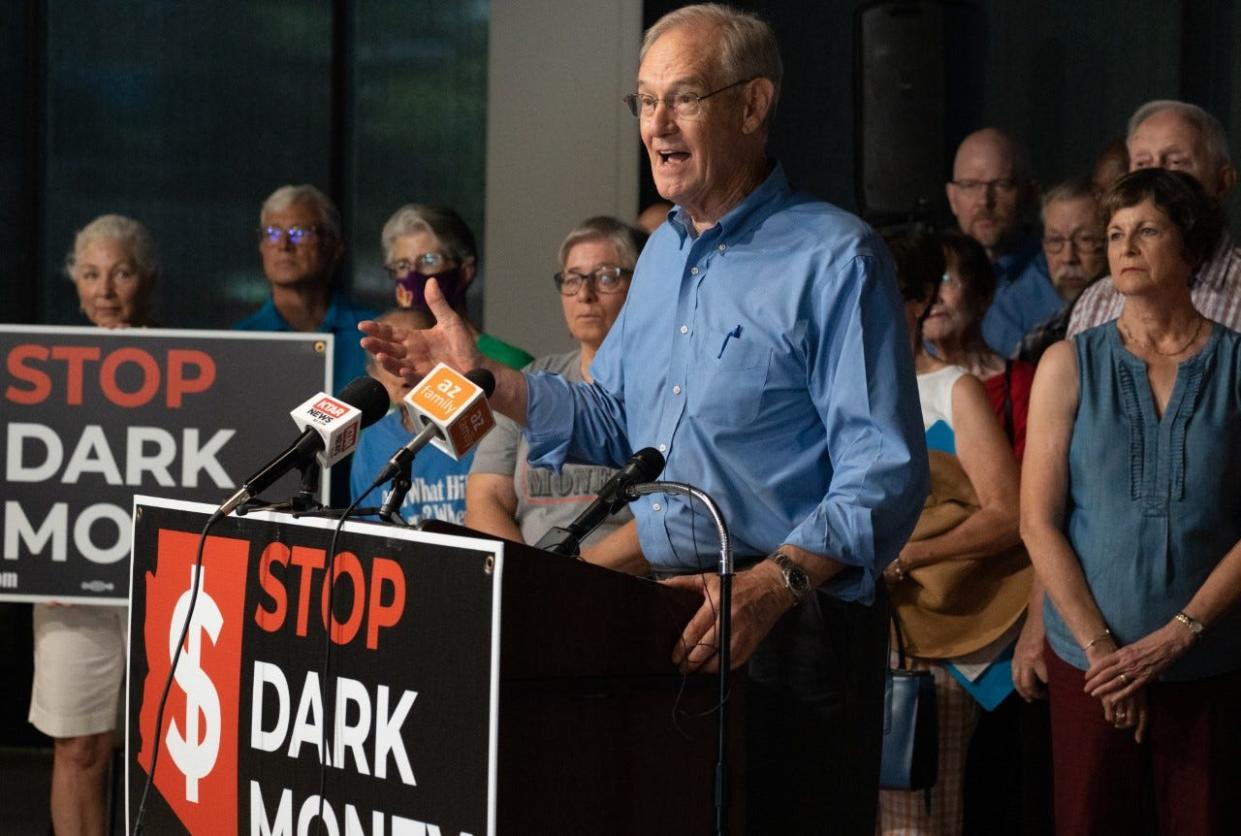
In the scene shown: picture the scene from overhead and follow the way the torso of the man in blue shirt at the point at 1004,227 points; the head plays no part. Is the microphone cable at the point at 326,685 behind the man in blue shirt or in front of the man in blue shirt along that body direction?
in front

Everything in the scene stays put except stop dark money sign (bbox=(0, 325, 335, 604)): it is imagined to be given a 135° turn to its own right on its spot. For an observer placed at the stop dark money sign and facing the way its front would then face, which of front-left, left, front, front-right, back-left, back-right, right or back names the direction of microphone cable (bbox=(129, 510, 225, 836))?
back-left

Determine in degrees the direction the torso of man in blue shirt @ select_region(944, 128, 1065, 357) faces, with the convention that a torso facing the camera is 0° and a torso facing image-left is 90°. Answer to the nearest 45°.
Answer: approximately 45°

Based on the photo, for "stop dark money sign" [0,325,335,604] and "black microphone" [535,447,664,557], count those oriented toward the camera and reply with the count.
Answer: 1

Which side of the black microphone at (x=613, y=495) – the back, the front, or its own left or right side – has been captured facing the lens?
right

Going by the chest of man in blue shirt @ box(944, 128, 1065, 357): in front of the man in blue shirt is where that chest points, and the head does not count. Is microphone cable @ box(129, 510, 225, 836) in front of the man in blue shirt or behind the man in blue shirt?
in front

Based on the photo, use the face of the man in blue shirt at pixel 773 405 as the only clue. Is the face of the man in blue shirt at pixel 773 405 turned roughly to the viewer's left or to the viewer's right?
to the viewer's left

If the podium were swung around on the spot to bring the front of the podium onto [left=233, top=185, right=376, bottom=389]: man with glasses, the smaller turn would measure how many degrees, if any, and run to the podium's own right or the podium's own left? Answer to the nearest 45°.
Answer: approximately 135° to the podium's own right

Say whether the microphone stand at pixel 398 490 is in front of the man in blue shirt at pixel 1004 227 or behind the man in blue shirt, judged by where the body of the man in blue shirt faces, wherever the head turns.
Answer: in front

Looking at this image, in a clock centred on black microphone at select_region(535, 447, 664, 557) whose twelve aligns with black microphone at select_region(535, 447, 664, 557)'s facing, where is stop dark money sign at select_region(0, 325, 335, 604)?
The stop dark money sign is roughly at 8 o'clock from the black microphone.

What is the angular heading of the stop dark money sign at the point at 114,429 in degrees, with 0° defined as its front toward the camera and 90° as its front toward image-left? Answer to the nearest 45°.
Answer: approximately 0°
